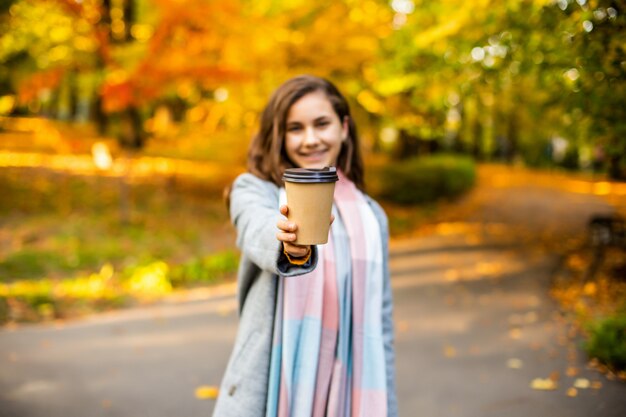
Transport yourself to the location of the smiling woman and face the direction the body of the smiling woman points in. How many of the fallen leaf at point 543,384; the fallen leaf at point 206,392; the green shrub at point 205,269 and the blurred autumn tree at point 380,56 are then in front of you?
0

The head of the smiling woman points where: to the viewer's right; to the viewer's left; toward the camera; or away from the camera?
toward the camera

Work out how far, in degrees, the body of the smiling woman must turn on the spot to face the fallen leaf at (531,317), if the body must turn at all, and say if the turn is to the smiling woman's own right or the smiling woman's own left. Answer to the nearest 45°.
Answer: approximately 135° to the smiling woman's own left

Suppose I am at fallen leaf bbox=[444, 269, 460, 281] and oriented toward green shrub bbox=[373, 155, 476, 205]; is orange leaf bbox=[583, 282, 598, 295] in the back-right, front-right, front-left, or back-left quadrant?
back-right

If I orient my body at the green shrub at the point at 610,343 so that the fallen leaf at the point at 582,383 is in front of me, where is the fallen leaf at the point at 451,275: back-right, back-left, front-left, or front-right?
back-right

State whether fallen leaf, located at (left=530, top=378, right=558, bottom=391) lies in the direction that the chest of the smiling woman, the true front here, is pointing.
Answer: no

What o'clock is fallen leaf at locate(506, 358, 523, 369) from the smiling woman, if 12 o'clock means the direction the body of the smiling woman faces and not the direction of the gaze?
The fallen leaf is roughly at 7 o'clock from the smiling woman.

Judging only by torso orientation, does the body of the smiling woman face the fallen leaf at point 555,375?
no

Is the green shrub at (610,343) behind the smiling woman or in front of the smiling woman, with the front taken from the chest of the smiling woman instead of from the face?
behind

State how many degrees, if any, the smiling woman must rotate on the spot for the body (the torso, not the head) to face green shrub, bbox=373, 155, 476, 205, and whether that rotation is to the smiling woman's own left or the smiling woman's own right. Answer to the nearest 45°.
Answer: approximately 180°

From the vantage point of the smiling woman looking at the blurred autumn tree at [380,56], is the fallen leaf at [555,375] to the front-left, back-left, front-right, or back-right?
front-right

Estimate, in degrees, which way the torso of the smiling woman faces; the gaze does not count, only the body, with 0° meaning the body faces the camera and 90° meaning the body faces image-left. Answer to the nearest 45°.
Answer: approximately 0°

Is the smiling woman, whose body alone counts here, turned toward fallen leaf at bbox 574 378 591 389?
no
